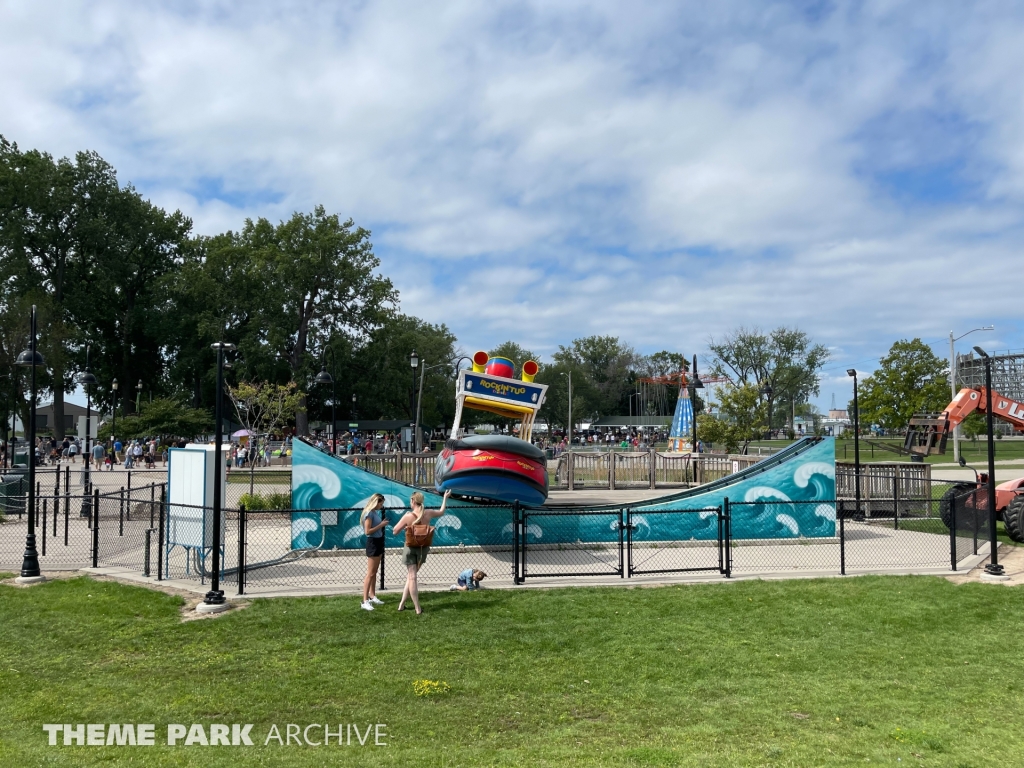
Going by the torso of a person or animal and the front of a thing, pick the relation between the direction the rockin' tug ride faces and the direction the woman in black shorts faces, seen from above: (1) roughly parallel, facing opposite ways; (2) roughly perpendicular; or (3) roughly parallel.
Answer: roughly perpendicular

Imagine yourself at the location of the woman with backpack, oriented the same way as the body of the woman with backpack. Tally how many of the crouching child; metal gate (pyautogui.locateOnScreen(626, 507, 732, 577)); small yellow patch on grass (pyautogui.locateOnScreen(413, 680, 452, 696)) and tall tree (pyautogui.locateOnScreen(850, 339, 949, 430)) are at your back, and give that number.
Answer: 1

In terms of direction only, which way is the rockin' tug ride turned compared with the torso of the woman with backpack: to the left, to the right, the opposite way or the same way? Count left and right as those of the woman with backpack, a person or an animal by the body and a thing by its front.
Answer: the opposite way

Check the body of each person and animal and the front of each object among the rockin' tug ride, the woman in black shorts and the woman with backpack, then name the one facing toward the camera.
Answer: the rockin' tug ride

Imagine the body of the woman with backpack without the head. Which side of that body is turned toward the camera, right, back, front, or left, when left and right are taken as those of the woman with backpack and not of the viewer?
back

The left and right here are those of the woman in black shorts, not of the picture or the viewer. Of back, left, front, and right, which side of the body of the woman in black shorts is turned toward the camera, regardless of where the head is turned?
right

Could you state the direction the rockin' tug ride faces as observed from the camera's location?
facing the viewer

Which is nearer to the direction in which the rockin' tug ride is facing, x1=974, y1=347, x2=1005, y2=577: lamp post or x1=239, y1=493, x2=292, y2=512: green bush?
the lamp post
